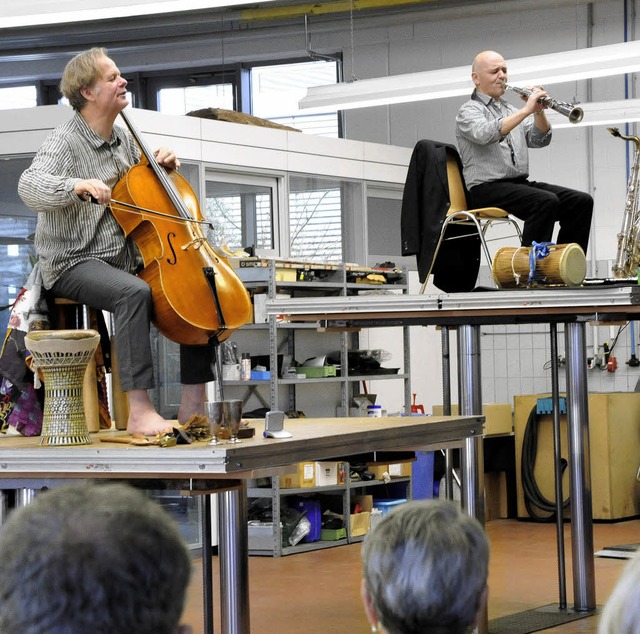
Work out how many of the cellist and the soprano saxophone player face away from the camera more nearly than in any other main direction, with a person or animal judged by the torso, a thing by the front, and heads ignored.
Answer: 0

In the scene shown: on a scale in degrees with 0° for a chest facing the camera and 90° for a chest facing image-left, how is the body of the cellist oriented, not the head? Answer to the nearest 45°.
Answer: approximately 315°

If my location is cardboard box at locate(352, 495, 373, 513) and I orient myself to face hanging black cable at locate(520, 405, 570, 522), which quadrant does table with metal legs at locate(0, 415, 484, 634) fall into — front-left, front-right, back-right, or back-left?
back-right

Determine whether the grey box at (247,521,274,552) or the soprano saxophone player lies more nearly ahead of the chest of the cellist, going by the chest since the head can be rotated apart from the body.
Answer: the soprano saxophone player

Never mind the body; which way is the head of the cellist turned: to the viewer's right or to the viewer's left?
to the viewer's right

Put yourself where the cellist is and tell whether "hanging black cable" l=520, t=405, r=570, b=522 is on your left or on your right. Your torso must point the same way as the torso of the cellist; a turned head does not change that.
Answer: on your left

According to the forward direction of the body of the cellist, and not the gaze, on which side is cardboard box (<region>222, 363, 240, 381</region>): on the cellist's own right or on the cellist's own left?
on the cellist's own left

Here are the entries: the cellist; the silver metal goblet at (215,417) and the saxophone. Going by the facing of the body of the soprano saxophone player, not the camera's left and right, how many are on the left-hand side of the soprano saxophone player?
1
